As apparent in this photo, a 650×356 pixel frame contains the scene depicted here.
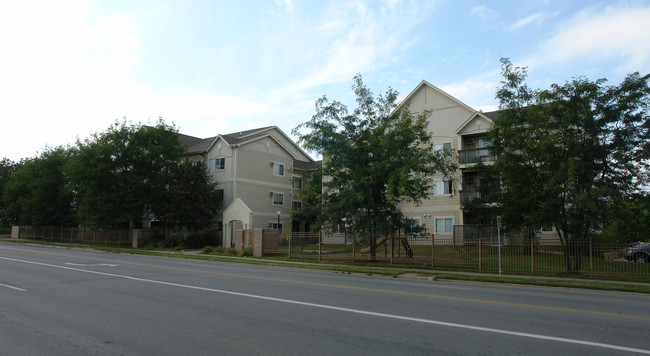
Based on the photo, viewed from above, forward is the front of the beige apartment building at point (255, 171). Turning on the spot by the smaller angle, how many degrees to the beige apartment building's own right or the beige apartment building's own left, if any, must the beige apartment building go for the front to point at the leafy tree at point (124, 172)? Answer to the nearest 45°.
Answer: approximately 45° to the beige apartment building's own right

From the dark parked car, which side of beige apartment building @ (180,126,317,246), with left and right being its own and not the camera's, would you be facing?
left

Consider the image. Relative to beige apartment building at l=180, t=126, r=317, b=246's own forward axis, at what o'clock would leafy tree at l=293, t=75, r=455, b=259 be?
The leafy tree is roughly at 10 o'clock from the beige apartment building.

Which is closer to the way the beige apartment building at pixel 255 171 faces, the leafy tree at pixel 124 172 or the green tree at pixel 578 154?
the leafy tree

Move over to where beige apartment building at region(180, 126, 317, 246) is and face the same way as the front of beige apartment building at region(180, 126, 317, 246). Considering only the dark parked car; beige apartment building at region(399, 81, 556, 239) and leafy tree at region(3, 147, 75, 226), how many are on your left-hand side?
2

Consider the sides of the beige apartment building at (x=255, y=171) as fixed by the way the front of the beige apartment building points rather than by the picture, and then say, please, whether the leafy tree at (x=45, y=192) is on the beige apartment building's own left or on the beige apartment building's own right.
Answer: on the beige apartment building's own right

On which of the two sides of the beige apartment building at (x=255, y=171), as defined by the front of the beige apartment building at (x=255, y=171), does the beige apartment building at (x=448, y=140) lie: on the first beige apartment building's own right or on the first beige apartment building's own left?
on the first beige apartment building's own left

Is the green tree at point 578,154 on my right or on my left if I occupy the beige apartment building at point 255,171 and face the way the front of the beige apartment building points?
on my left

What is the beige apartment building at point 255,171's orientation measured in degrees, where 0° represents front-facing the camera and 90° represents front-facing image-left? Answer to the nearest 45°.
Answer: approximately 45°
